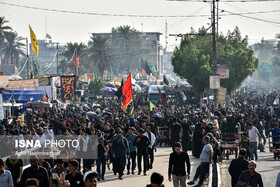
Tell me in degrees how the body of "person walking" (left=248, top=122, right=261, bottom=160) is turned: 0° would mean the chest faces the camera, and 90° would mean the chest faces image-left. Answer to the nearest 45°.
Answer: approximately 45°

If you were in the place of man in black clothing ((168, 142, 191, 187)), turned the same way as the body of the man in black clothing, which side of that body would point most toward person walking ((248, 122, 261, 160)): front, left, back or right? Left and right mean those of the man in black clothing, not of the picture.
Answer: back
